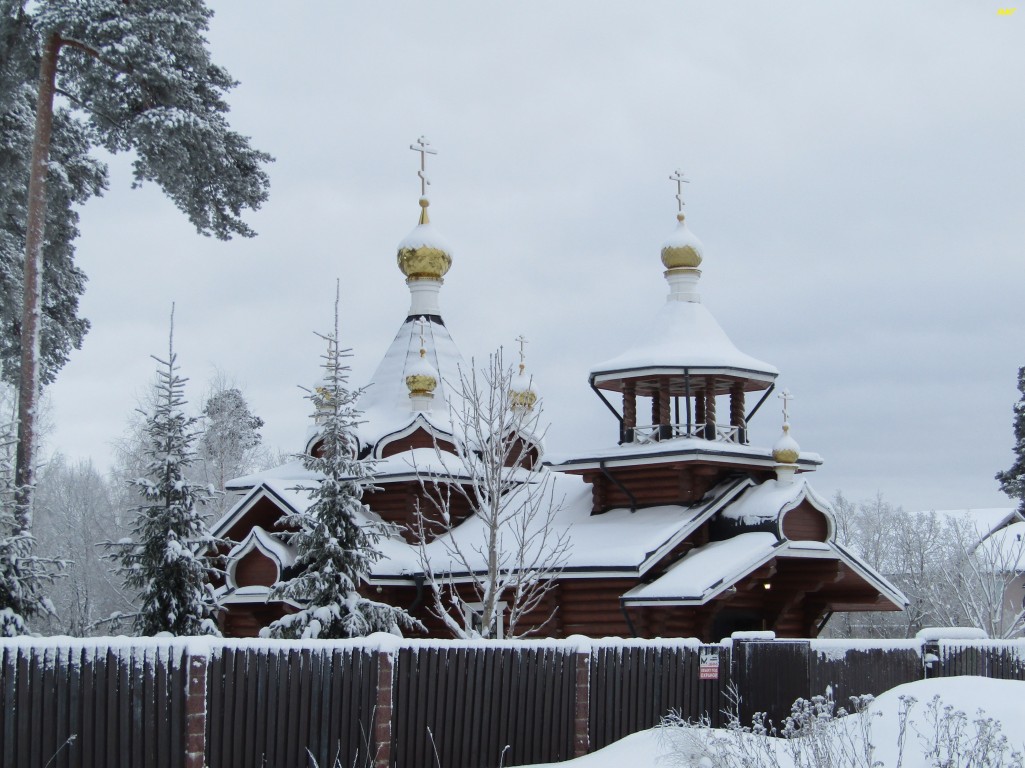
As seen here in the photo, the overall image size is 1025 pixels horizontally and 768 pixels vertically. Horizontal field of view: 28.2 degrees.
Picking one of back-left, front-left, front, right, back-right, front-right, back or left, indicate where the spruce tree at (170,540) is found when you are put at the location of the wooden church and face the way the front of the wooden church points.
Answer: right

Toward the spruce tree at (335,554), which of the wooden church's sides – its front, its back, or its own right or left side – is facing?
right

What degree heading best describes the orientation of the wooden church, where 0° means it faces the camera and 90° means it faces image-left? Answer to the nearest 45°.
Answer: approximately 315°

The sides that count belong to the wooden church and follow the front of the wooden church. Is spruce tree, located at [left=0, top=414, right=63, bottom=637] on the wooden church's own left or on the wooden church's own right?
on the wooden church's own right

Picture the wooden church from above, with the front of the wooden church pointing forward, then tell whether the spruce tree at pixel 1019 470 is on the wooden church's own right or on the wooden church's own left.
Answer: on the wooden church's own left
